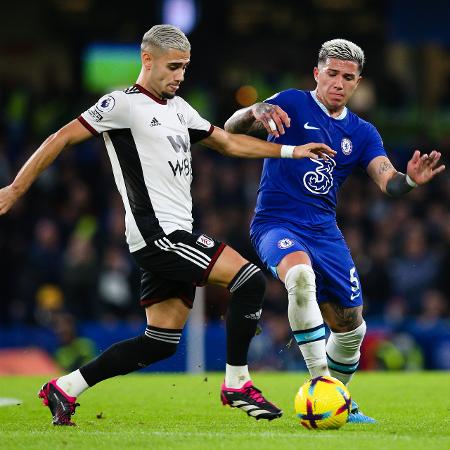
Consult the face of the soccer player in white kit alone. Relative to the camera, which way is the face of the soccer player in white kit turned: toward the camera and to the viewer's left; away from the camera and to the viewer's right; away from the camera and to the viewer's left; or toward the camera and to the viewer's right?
toward the camera and to the viewer's right

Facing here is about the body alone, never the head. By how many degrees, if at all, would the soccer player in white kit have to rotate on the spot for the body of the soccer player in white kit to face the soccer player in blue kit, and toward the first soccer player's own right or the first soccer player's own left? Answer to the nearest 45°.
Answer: approximately 90° to the first soccer player's own left

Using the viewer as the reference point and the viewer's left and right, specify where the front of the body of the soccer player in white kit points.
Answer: facing the viewer and to the right of the viewer
